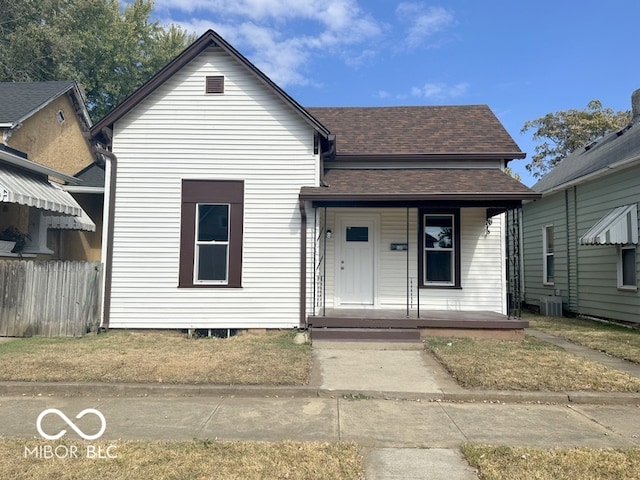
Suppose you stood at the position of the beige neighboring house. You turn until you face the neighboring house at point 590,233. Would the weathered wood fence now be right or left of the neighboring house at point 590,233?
right

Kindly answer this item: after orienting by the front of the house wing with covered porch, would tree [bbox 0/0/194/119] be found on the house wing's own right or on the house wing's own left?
on the house wing's own right

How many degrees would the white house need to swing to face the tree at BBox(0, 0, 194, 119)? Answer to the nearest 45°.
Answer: approximately 135° to its right

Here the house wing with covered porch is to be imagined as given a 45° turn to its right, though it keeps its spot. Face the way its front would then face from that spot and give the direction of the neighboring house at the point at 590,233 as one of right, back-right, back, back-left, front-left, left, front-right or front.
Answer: back

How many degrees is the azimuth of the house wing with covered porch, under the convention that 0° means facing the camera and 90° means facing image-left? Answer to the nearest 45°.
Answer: approximately 0°

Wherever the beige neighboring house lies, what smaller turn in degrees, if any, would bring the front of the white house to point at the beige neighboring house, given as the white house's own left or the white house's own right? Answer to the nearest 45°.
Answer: approximately 135° to the white house's own right

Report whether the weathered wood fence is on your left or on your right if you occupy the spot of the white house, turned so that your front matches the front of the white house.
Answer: on your right

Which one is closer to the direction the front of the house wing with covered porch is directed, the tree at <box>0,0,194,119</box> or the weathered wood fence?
the weathered wood fence

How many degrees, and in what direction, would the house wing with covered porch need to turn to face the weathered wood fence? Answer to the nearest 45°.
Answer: approximately 45° to its right

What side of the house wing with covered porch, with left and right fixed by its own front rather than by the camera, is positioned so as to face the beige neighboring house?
right
